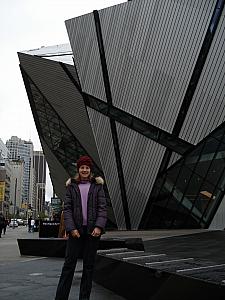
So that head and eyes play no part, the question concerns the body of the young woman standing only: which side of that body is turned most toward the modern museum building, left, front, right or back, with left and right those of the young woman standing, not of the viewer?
back

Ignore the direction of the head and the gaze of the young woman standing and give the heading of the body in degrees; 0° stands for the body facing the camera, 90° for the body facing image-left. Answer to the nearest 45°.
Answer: approximately 0°
